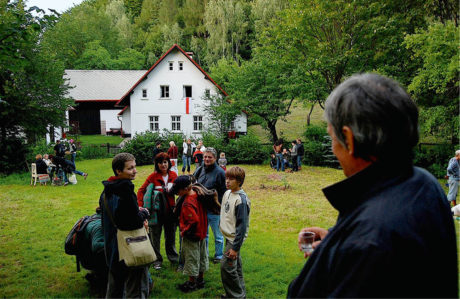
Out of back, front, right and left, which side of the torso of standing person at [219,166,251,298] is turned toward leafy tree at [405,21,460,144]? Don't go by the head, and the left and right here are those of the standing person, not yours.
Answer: back

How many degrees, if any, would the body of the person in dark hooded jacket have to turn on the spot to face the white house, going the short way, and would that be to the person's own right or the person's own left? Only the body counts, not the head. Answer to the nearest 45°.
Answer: approximately 90° to the person's own left

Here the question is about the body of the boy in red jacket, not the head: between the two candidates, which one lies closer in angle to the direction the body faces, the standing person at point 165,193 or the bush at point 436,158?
the standing person

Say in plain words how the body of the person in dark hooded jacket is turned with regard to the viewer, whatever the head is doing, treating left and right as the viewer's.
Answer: facing to the right of the viewer

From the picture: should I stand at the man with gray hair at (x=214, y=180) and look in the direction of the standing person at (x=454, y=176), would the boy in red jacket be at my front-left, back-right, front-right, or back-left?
back-right

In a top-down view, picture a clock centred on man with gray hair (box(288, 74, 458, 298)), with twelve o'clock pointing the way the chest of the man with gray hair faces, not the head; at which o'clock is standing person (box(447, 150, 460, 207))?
The standing person is roughly at 2 o'clock from the man with gray hair.

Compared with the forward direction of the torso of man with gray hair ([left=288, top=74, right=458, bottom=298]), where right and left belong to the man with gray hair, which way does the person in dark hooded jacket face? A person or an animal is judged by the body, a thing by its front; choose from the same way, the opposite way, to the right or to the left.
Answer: to the right

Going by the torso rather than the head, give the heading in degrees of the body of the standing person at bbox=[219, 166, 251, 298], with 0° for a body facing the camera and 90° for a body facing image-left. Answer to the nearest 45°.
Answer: approximately 45°
